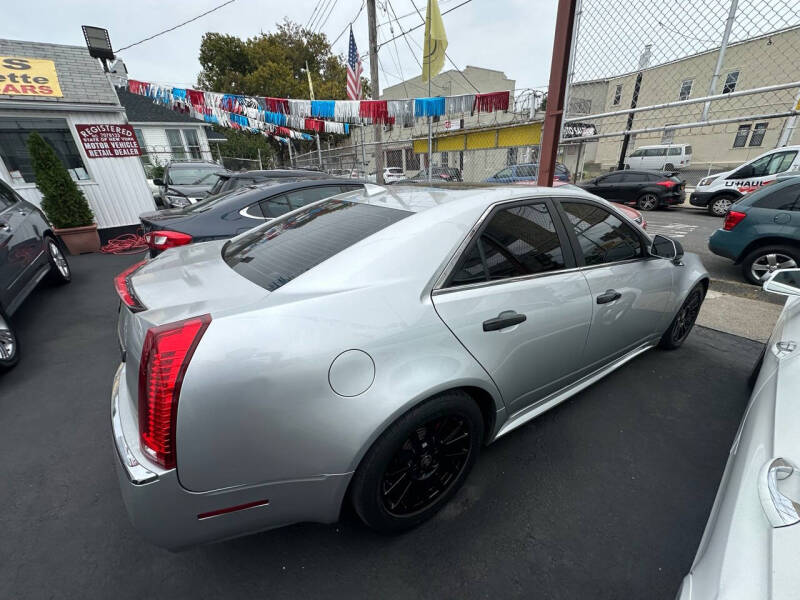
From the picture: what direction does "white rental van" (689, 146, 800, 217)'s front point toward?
to the viewer's left

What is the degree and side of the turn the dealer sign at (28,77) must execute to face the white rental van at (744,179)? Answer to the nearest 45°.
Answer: approximately 45° to its left

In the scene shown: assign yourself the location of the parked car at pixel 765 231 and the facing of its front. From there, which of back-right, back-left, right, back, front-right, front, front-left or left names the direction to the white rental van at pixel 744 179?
left

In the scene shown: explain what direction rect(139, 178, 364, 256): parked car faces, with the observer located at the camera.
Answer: facing away from the viewer and to the right of the viewer

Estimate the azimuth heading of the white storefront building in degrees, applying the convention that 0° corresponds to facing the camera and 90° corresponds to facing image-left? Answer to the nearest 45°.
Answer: approximately 0°

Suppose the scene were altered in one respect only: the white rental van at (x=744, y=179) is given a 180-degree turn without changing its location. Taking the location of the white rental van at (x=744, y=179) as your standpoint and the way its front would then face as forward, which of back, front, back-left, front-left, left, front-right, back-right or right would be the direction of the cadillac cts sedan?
right

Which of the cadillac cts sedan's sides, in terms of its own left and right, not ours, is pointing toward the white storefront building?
left

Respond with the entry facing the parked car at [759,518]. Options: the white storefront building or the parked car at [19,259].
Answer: the white storefront building

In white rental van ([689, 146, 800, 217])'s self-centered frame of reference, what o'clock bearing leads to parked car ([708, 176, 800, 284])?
parked car ([708, 176, 800, 284]) is roughly at 9 o'clock from white rental van ([689, 146, 800, 217]).

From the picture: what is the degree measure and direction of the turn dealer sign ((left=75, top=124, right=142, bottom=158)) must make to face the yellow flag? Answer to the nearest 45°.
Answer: approximately 45° to its left

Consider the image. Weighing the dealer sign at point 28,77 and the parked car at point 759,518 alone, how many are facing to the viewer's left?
0

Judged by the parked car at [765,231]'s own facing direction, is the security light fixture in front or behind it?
behind

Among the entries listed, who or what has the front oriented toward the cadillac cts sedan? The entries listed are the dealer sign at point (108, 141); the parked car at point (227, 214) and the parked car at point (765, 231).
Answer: the dealer sign

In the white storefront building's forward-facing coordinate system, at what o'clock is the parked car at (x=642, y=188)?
The parked car is roughly at 10 o'clock from the white storefront building.

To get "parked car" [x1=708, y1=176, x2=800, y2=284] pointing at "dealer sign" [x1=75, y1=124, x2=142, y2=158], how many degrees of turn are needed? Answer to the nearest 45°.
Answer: approximately 135° to its right

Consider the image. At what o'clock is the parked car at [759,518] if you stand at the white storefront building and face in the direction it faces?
The parked car is roughly at 12 o'clock from the white storefront building.

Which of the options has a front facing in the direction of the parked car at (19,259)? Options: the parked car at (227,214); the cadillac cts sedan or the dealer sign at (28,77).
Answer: the dealer sign
